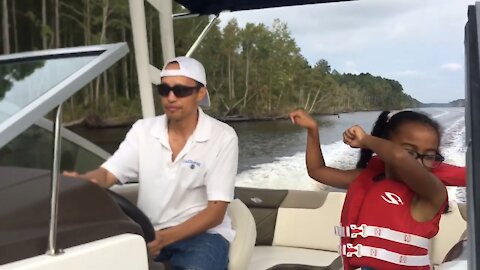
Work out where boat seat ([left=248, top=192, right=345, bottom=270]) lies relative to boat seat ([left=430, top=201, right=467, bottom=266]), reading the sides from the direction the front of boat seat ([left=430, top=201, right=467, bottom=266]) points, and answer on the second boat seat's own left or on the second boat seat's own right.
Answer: on the second boat seat's own right

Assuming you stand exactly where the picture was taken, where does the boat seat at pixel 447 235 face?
facing the viewer and to the left of the viewer

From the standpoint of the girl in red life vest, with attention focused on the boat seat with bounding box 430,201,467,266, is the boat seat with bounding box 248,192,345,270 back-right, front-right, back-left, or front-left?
front-left
